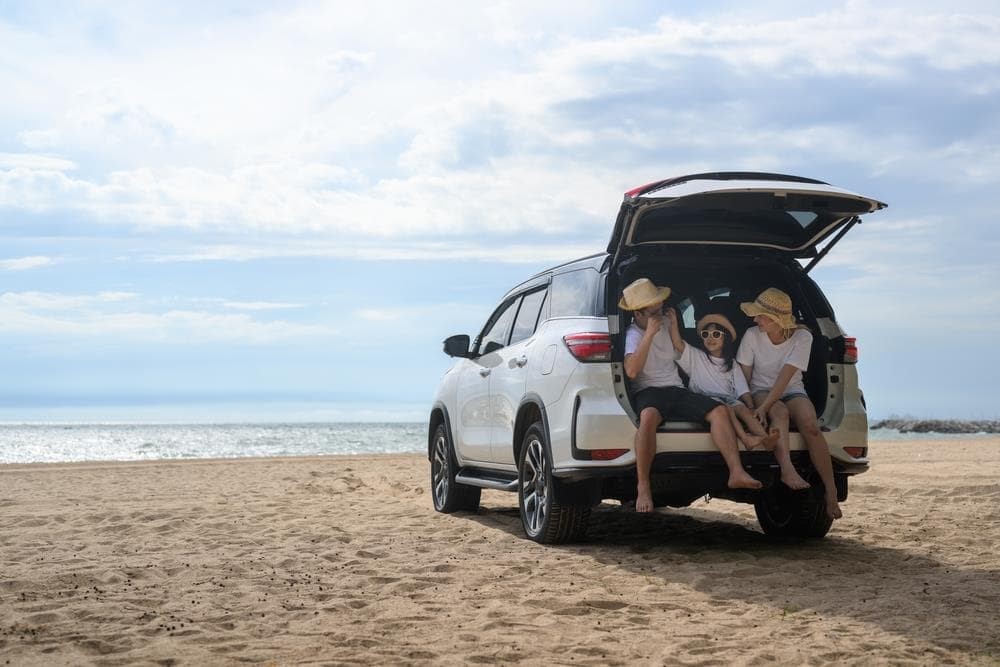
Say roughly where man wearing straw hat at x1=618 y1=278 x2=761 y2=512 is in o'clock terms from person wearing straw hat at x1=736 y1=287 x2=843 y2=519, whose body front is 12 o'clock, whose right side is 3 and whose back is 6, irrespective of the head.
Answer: man wearing straw hat at x1=618 y1=278 x2=761 y2=512 is roughly at 2 o'clock from person wearing straw hat at x1=736 y1=287 x2=843 y2=519.

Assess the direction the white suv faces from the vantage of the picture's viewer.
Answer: facing away from the viewer and to the left of the viewer

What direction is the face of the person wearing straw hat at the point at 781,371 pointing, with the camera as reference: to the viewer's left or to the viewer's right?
to the viewer's left

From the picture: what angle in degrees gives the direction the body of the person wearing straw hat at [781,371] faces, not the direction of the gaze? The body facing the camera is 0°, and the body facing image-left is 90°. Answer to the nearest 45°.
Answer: approximately 0°
